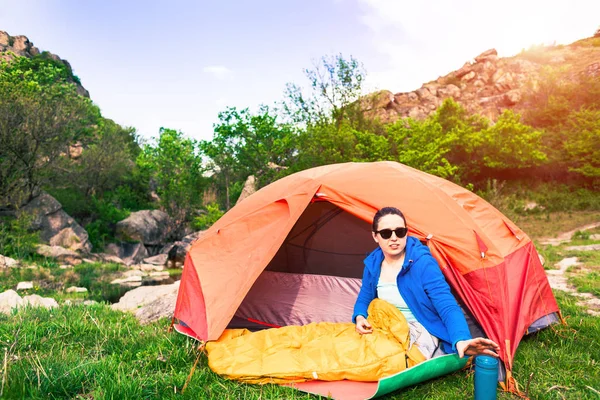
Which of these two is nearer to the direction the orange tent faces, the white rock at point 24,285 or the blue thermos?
the blue thermos

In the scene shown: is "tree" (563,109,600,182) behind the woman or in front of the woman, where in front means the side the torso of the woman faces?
behind

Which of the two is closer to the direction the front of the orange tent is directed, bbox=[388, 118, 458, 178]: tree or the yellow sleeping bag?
the yellow sleeping bag

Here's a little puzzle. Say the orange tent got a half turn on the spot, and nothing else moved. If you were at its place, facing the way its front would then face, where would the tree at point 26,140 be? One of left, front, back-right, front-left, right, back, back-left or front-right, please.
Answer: front-left

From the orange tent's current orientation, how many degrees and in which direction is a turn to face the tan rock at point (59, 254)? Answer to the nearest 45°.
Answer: approximately 135° to its right

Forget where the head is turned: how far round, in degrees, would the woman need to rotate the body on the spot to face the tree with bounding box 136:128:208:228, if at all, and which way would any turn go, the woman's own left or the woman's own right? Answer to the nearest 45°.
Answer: approximately 90° to the woman's own right

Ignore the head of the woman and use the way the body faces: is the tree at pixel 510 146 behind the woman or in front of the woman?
behind

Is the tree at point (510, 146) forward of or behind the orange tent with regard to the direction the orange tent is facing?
behind

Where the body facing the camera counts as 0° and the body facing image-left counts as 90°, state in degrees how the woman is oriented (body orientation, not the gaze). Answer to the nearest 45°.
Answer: approximately 45°
